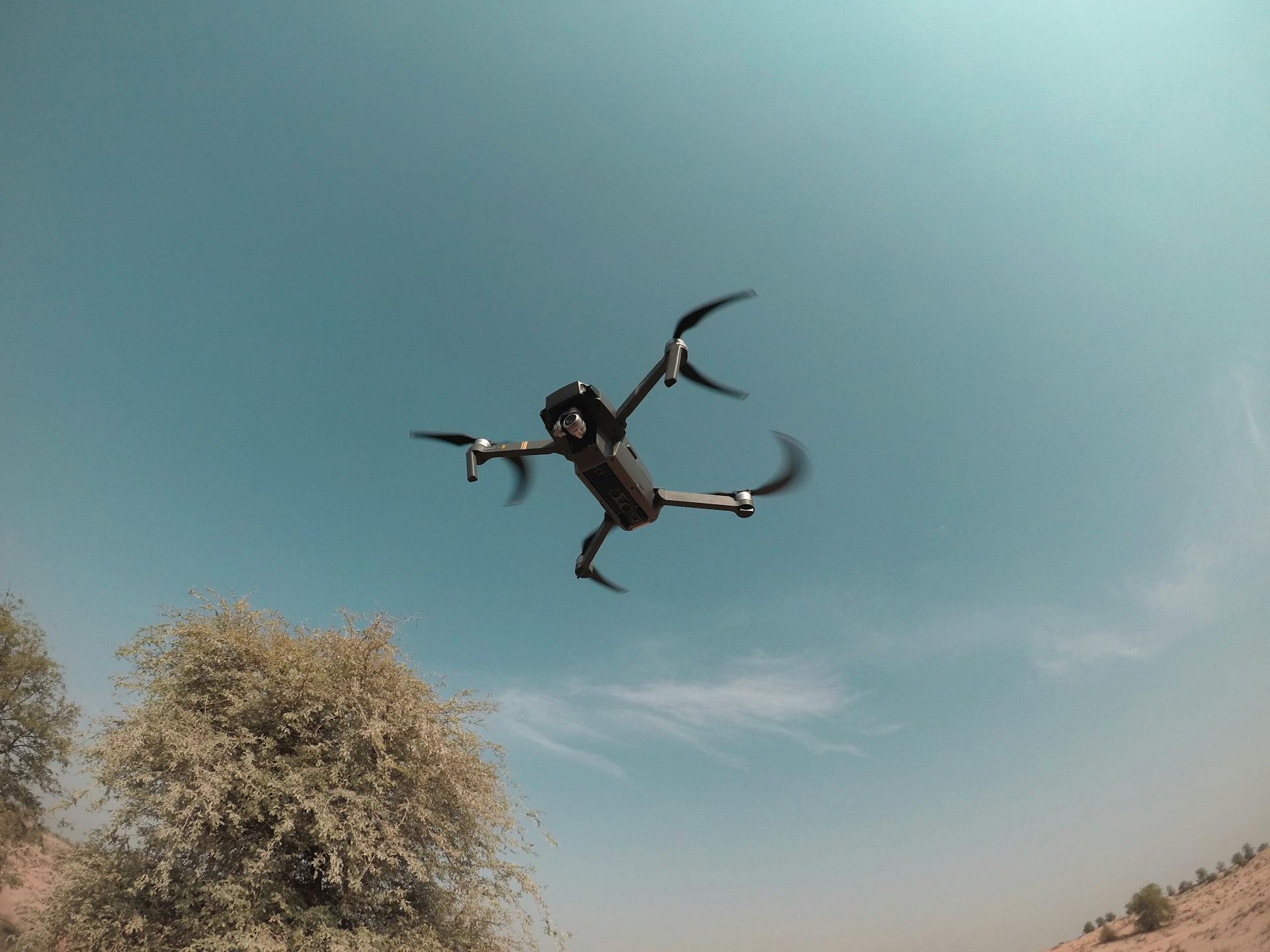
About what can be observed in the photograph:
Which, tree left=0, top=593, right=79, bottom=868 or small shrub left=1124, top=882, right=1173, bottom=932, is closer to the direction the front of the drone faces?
the tree
